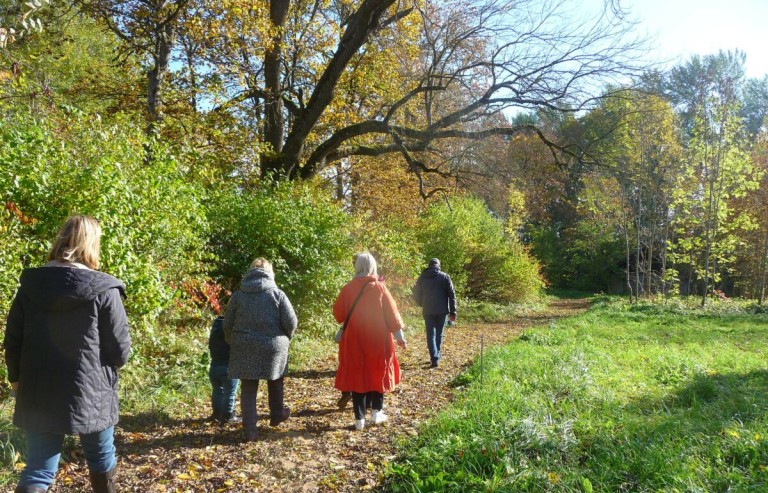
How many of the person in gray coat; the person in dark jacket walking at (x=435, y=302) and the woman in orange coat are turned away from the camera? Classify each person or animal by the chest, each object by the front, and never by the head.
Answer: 3

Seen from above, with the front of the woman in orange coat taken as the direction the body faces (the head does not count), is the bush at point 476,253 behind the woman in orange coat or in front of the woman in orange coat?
in front

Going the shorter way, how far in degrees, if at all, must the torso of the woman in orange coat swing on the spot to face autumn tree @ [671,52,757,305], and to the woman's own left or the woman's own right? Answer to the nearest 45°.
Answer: approximately 45° to the woman's own right

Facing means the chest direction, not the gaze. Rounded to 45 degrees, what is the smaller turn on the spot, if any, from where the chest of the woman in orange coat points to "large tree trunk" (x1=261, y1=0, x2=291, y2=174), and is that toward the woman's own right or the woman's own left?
0° — they already face it

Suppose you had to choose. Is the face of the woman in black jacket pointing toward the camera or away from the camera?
away from the camera

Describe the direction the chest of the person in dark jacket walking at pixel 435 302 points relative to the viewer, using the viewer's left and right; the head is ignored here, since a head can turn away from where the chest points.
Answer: facing away from the viewer

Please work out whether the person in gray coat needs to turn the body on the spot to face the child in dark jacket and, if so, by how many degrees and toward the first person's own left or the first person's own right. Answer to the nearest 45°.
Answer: approximately 45° to the first person's own left

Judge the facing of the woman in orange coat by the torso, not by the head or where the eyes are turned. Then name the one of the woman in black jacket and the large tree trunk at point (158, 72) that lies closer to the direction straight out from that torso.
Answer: the large tree trunk

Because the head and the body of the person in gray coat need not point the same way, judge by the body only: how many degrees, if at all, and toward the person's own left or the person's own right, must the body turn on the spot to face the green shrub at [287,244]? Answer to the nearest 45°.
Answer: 0° — they already face it

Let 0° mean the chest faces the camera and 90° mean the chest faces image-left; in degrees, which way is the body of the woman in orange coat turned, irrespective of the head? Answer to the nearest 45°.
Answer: approximately 180°

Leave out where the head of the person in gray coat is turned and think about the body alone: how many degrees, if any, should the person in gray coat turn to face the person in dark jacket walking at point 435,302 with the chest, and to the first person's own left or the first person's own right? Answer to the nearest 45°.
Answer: approximately 45° to the first person's own right

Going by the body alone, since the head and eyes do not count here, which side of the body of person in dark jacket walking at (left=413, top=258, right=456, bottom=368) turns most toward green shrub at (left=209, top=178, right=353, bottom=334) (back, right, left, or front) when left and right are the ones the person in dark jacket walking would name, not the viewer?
left

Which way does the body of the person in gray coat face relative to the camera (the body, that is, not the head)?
away from the camera
